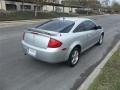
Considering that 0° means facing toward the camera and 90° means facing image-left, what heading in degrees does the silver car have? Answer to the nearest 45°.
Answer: approximately 225°
